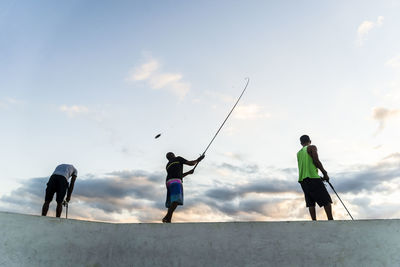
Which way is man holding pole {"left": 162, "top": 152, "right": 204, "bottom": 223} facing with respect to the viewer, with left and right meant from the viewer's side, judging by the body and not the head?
facing away from the viewer and to the right of the viewer

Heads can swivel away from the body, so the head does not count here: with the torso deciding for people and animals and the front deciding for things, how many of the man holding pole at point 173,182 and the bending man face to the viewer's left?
0

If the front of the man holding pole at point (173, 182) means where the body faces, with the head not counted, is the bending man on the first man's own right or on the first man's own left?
on the first man's own left

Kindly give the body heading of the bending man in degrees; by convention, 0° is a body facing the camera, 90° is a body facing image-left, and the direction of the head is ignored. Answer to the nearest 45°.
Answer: approximately 225°

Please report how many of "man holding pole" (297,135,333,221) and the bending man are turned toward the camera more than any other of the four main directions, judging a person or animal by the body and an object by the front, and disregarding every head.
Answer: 0

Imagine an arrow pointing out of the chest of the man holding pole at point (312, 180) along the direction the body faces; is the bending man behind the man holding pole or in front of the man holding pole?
behind

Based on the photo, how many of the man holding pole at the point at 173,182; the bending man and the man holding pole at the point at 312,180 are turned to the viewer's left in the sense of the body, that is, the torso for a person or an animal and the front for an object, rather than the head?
0

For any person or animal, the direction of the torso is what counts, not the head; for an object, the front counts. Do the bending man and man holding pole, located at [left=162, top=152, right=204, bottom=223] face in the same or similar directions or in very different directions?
same or similar directions

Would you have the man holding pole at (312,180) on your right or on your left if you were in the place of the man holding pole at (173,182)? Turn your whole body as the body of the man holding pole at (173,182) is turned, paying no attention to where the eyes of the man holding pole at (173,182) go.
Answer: on your right
